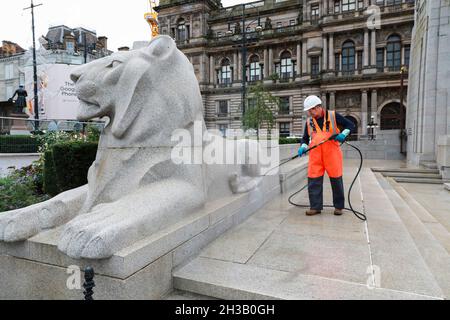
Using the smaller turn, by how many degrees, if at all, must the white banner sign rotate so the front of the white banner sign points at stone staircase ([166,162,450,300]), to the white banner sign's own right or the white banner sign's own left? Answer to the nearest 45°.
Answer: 0° — it already faces it

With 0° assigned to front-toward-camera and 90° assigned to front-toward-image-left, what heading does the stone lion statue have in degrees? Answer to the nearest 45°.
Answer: approximately 45°

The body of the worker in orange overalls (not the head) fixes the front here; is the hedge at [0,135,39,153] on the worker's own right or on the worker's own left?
on the worker's own right

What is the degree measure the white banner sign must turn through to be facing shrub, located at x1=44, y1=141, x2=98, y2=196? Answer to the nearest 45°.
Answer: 0° — it already faces it

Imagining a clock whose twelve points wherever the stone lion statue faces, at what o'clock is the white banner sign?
The white banner sign is roughly at 4 o'clock from the stone lion statue.

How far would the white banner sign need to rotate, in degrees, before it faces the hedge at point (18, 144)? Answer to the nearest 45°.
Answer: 0° — it already faces it

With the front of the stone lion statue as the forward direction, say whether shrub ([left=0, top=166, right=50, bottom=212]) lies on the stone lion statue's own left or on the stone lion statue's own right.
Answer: on the stone lion statue's own right
